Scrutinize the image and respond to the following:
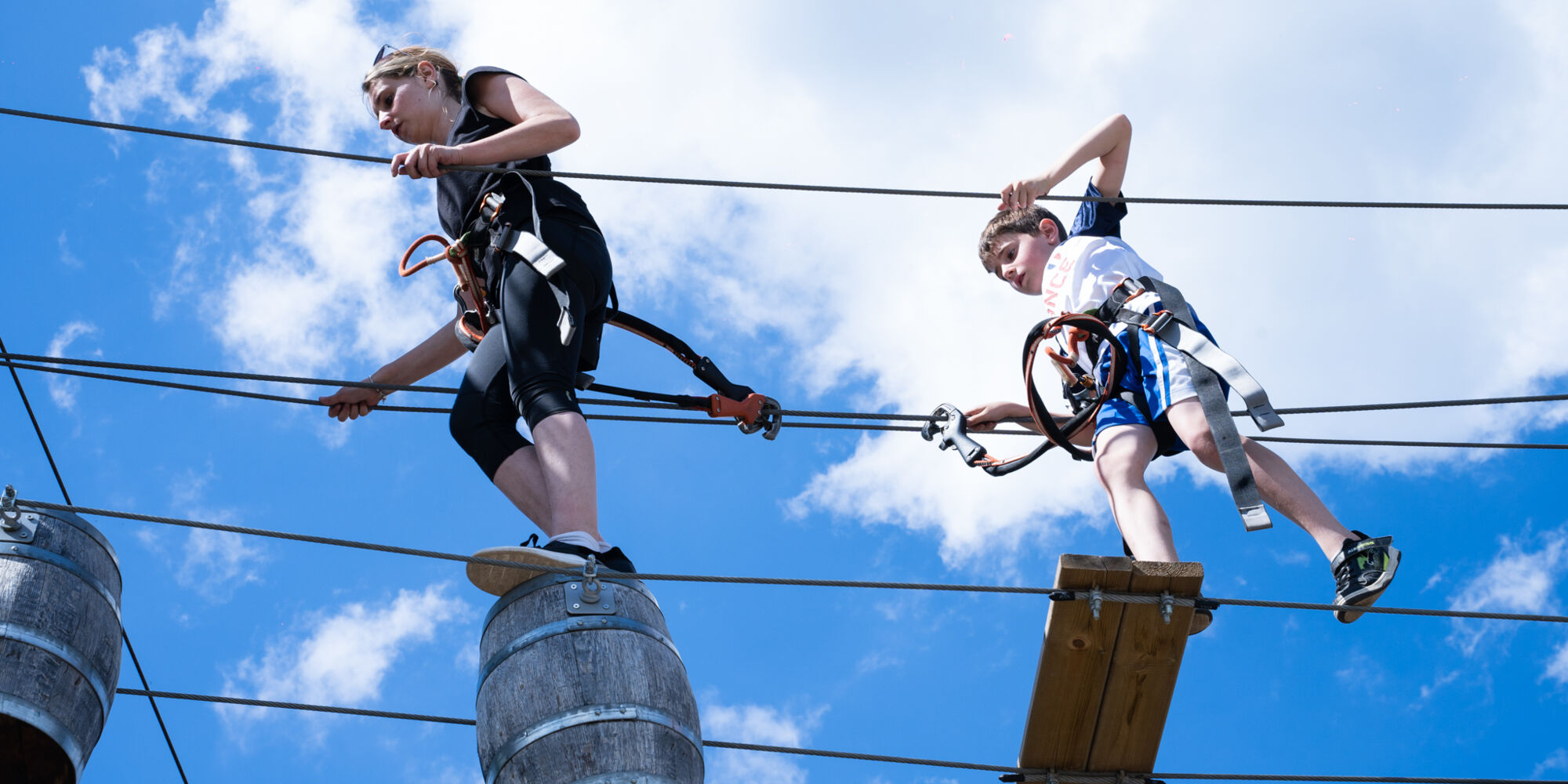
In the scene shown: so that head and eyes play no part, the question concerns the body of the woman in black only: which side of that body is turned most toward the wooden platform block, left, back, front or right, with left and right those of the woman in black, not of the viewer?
back

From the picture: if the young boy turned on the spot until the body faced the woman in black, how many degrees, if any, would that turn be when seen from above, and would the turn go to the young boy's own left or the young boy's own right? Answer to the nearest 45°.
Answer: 0° — they already face them

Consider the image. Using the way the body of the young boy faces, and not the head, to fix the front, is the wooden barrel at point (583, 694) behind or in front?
in front

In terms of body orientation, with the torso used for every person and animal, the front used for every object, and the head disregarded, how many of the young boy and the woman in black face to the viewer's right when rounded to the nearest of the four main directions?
0

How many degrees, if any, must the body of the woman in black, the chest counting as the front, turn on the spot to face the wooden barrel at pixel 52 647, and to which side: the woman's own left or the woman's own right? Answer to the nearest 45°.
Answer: approximately 45° to the woman's own right

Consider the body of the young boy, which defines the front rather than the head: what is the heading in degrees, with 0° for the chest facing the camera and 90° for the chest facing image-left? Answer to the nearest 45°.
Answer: approximately 45°

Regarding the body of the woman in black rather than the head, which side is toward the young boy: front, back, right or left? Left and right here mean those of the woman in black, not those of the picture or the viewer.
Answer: back

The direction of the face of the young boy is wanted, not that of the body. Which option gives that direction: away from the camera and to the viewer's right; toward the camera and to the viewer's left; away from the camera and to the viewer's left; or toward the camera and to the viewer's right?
toward the camera and to the viewer's left

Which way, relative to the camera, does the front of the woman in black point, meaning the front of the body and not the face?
to the viewer's left
